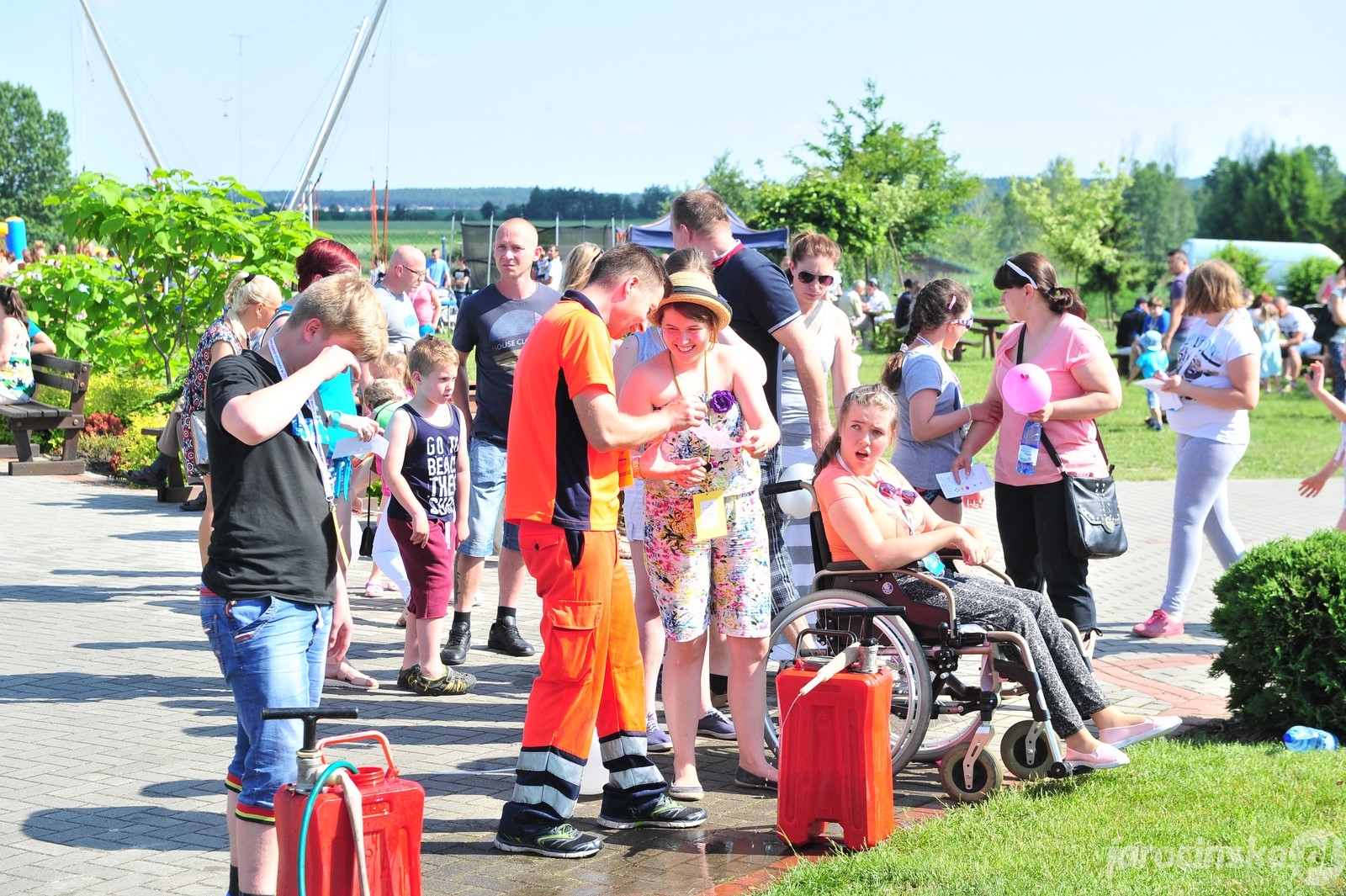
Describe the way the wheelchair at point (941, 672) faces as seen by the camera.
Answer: facing the viewer and to the right of the viewer

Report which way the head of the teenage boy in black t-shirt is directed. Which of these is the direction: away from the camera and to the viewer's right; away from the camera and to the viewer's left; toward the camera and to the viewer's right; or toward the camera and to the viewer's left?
toward the camera and to the viewer's right

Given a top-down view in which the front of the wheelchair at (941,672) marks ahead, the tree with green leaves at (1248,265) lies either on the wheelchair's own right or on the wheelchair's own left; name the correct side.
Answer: on the wheelchair's own left

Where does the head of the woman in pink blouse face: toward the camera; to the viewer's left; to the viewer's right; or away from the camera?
to the viewer's left

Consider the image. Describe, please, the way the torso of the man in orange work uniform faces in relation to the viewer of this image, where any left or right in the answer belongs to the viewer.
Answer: facing to the right of the viewer

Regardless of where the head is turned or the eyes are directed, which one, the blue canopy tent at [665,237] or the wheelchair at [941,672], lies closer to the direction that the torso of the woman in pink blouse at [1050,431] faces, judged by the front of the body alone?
the wheelchair

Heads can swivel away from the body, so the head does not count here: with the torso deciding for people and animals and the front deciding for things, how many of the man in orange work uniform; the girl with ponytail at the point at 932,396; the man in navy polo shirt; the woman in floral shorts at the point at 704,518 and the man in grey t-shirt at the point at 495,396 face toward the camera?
2

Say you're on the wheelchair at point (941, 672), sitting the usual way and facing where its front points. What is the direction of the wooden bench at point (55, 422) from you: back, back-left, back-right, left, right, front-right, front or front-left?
back

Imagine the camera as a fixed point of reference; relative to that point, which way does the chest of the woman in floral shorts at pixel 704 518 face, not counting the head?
toward the camera

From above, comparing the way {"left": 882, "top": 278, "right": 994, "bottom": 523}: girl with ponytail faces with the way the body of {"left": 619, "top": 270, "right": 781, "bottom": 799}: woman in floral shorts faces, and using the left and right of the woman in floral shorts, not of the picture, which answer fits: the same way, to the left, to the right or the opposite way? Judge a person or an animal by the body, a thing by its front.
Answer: to the left

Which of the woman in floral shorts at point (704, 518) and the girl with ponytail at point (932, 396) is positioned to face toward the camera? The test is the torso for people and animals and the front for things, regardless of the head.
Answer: the woman in floral shorts

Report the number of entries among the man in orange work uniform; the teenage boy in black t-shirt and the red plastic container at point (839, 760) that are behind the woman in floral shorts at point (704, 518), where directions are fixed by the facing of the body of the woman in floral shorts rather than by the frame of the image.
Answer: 0

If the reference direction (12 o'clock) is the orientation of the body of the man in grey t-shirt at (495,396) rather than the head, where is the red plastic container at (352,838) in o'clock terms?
The red plastic container is roughly at 12 o'clock from the man in grey t-shirt.
